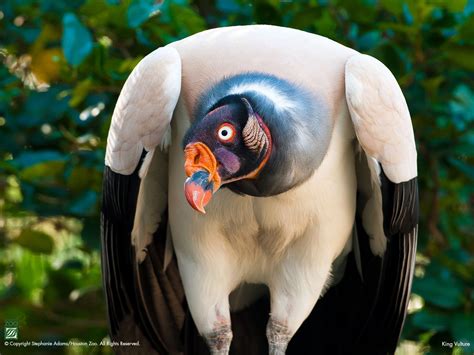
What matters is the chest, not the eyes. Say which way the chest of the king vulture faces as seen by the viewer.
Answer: toward the camera

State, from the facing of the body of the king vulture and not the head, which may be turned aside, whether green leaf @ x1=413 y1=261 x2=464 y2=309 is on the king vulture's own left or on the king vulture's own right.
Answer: on the king vulture's own left

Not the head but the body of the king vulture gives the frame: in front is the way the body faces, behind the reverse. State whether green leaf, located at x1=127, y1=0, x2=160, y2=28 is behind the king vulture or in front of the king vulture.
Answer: behind

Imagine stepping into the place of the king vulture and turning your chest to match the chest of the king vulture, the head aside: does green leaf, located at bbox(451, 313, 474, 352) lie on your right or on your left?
on your left

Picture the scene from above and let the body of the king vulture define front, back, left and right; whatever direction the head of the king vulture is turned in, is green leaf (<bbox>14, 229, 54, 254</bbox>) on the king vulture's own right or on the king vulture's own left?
on the king vulture's own right

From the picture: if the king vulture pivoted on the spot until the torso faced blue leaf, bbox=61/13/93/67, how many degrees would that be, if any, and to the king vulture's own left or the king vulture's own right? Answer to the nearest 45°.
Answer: approximately 135° to the king vulture's own right
